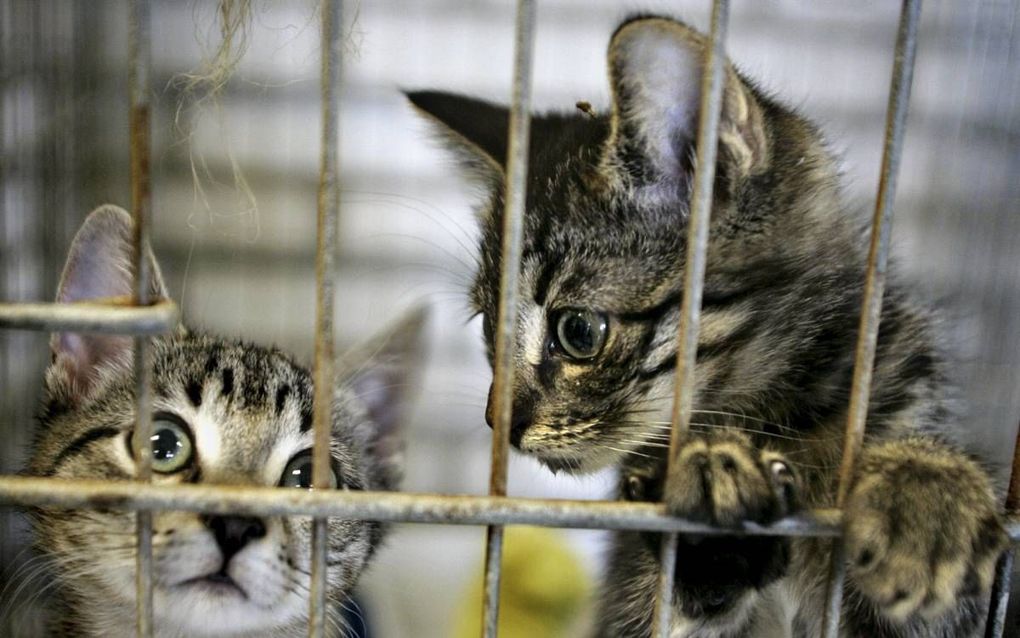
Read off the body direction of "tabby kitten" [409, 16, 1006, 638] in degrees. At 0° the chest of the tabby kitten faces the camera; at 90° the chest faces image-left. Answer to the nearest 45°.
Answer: approximately 45°

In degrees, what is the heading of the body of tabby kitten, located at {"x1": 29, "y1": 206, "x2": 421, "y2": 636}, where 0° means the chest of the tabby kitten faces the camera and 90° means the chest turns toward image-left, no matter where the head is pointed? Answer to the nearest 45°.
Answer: approximately 0°

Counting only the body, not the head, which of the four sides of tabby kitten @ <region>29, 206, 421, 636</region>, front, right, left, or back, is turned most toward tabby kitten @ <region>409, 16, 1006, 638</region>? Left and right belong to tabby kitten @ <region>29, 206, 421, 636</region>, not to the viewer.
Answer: left

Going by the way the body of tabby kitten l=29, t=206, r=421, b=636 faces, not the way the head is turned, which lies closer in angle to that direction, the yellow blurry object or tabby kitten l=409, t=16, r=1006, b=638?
the tabby kitten

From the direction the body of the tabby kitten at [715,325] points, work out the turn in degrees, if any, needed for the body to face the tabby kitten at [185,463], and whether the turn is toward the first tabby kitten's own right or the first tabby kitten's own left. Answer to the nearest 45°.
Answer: approximately 45° to the first tabby kitten's own right
